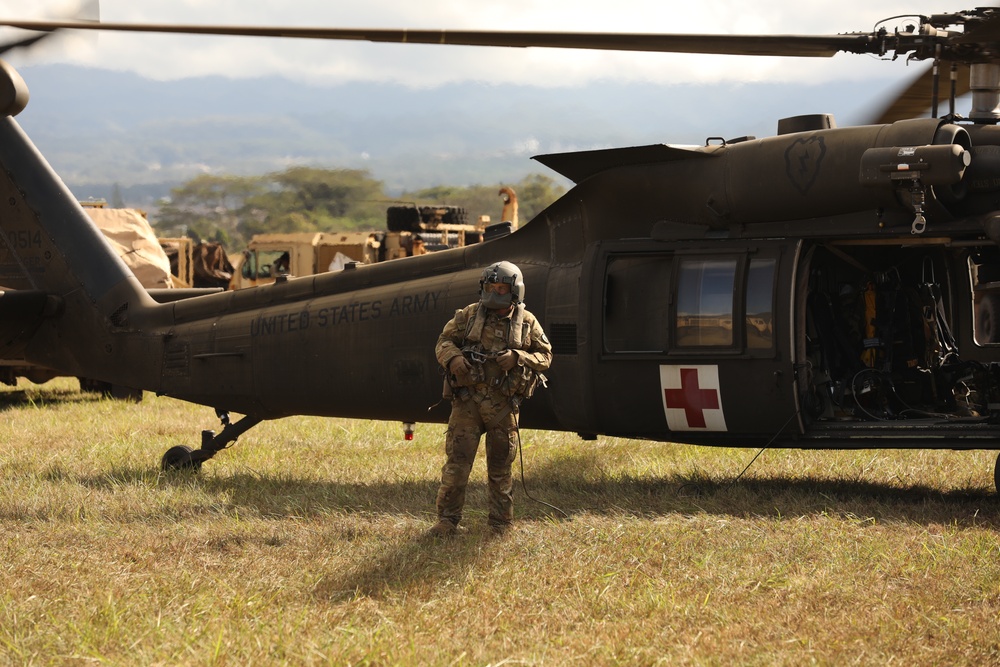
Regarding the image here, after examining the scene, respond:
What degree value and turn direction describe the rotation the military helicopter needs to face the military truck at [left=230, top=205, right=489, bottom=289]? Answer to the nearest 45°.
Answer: approximately 90° to its left

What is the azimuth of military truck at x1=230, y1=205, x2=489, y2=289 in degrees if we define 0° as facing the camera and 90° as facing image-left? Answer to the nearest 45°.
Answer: approximately 90°

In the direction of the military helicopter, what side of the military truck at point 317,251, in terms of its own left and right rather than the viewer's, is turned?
left

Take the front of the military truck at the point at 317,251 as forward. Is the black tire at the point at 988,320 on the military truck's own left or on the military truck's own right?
on the military truck's own left

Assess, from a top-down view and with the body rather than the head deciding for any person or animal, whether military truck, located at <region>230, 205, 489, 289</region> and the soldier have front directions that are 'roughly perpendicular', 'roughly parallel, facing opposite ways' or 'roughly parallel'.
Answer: roughly perpendicular

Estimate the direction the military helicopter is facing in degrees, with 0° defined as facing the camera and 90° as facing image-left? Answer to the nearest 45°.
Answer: approximately 270°

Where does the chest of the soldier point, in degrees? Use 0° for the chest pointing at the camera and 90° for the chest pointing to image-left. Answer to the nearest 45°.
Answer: approximately 0°

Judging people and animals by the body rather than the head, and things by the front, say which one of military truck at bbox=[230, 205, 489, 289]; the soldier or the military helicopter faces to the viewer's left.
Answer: the military truck

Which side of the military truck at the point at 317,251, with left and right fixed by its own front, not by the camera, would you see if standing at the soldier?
left

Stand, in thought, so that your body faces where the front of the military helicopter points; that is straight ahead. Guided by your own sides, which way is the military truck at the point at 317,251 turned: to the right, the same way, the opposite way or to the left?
the opposite way

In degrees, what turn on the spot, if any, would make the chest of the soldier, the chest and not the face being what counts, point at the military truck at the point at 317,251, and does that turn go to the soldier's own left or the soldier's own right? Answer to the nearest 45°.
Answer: approximately 180°
